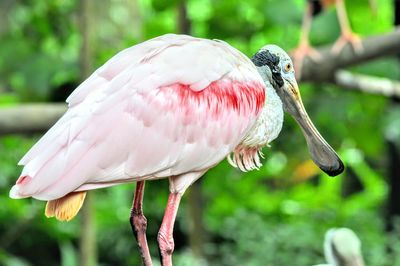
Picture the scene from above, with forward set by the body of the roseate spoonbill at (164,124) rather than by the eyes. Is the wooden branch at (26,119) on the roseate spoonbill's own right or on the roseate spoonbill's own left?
on the roseate spoonbill's own left

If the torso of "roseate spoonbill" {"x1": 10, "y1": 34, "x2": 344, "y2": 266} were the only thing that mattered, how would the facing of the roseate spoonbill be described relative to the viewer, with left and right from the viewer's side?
facing to the right of the viewer

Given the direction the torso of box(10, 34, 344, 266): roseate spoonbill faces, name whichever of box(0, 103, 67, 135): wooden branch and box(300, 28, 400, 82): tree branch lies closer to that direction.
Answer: the tree branch
